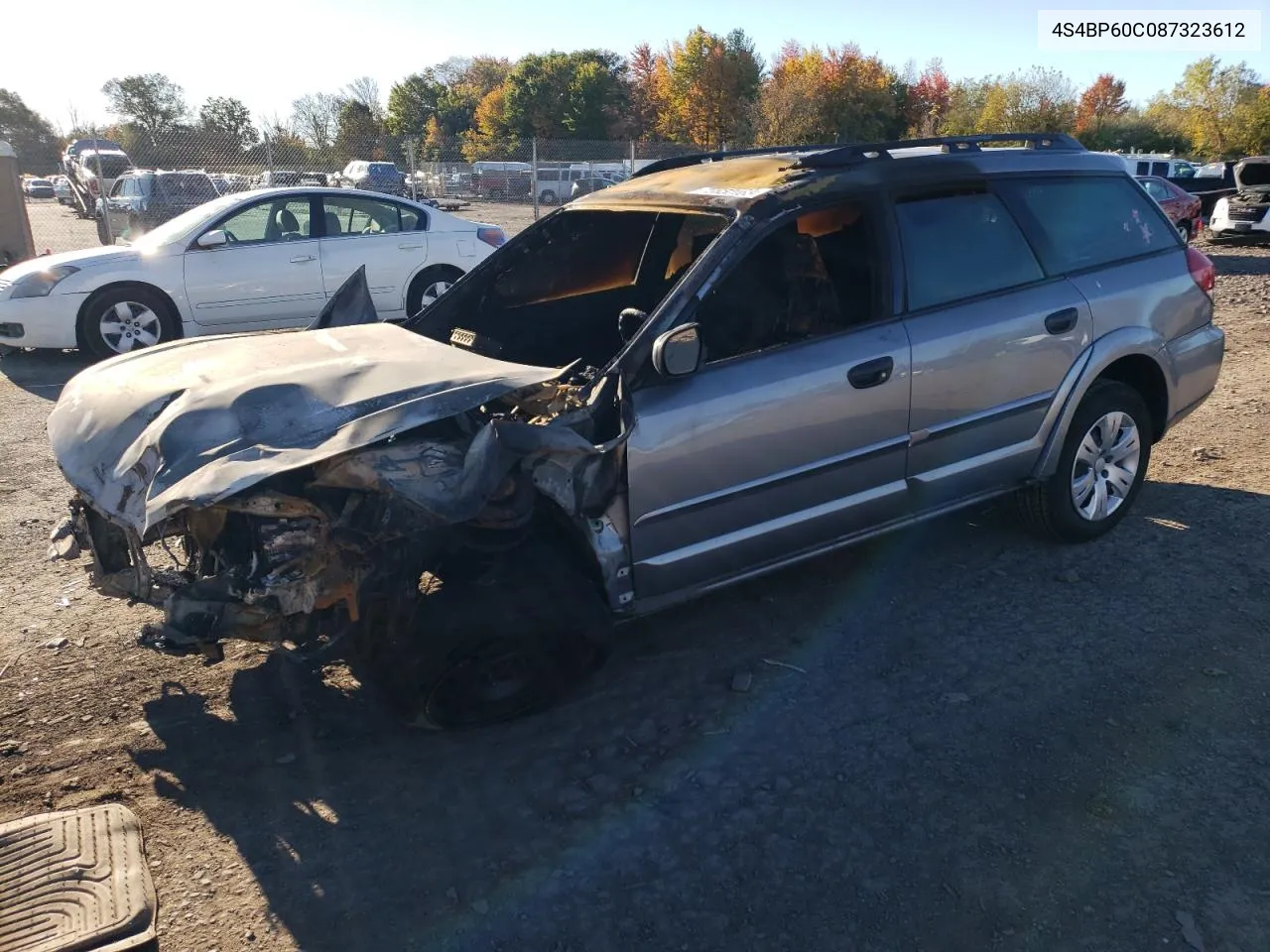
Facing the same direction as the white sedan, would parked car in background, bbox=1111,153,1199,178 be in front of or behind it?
behind

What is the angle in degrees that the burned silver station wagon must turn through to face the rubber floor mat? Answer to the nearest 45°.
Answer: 0° — it already faces it

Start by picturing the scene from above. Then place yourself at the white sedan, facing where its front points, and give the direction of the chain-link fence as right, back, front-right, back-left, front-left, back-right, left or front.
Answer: right

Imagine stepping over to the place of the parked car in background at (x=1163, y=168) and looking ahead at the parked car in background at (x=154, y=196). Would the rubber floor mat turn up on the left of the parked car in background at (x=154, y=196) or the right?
left

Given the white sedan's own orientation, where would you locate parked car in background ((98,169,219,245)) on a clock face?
The parked car in background is roughly at 3 o'clock from the white sedan.

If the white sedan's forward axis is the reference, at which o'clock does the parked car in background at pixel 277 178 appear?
The parked car in background is roughly at 3 o'clock from the white sedan.

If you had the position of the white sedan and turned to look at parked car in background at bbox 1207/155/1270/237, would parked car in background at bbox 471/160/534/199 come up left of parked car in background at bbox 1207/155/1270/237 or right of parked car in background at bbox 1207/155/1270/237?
left

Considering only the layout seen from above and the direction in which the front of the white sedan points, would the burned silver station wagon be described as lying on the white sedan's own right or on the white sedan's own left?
on the white sedan's own left

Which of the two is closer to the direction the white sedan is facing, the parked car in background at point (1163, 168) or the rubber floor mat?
the rubber floor mat

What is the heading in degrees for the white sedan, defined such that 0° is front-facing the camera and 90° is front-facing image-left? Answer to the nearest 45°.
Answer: approximately 90°

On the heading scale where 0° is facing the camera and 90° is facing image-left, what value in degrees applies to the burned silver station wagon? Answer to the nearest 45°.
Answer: approximately 45°
